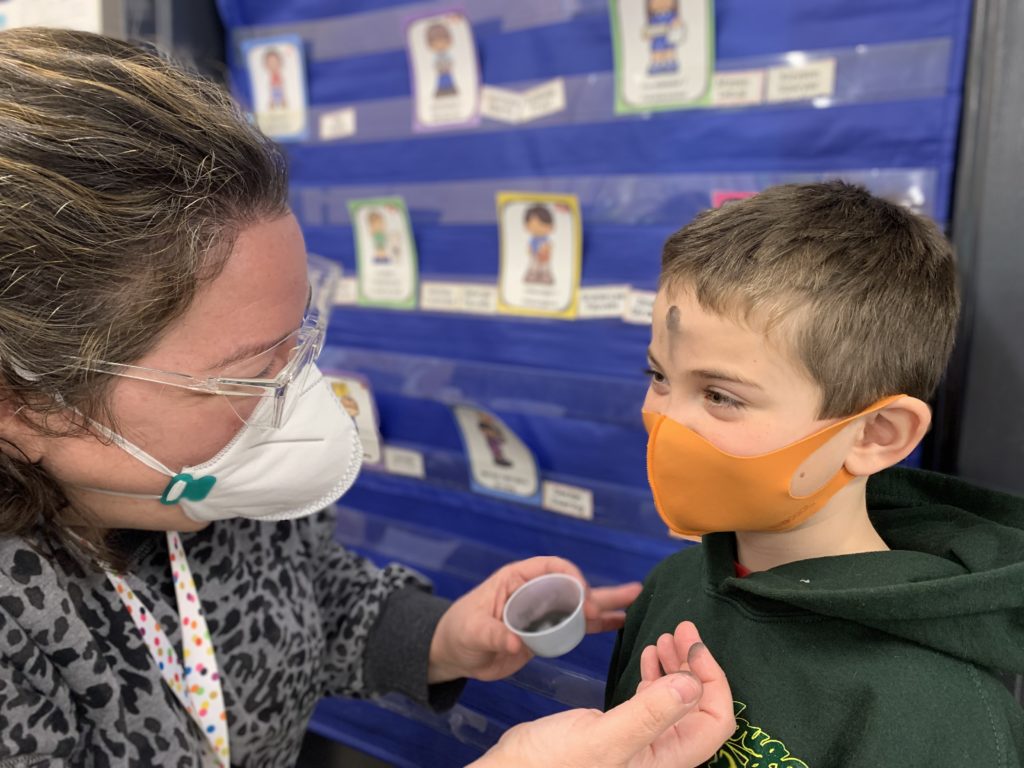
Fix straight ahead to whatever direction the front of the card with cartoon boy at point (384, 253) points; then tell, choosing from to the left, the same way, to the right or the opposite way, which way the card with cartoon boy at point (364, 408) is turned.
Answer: the same way

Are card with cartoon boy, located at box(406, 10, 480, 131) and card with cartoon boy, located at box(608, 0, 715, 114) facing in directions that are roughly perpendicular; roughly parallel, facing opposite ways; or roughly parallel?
roughly parallel

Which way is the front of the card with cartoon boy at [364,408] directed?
toward the camera

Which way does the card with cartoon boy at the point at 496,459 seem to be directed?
toward the camera

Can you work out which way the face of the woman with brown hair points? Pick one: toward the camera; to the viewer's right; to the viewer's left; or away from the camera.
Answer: to the viewer's right

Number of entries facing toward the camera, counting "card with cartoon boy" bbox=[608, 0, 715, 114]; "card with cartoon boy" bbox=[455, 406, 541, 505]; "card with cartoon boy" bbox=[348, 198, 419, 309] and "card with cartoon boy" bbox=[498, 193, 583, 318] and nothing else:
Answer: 4

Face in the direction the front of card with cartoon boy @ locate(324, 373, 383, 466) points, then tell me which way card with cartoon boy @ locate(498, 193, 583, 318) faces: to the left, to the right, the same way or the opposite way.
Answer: the same way

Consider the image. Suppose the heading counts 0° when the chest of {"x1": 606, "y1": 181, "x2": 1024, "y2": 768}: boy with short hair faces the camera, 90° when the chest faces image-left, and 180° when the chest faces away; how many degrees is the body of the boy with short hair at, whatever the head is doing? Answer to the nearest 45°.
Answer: approximately 45°

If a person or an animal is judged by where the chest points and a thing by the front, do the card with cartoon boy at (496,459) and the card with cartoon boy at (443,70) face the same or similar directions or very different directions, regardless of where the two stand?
same or similar directions

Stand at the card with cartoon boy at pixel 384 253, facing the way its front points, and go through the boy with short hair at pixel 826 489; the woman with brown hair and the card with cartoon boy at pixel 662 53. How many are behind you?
0

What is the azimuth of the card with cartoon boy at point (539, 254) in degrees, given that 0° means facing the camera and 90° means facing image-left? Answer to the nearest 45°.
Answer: approximately 0°

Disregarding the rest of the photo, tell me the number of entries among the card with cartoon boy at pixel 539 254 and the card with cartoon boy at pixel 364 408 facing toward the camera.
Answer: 2

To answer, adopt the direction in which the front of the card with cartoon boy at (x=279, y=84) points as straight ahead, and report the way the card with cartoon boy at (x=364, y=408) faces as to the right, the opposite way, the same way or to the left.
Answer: the same way
